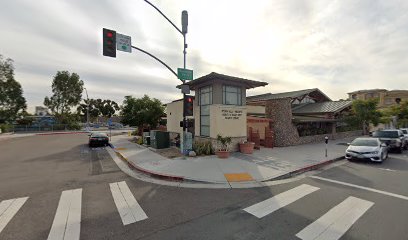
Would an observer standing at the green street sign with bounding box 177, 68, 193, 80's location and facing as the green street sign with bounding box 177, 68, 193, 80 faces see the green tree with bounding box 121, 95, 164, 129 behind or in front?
behind

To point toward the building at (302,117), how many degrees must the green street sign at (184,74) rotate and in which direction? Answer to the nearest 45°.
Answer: approximately 135° to its left

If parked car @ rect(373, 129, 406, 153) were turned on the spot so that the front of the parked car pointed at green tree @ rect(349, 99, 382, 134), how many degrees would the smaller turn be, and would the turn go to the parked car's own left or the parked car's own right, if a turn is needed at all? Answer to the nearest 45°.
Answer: approximately 135° to the parked car's own right

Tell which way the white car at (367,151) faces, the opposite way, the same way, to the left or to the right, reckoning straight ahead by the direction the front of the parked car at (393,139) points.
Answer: the same way

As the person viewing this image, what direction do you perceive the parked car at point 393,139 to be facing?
facing the viewer and to the left of the viewer

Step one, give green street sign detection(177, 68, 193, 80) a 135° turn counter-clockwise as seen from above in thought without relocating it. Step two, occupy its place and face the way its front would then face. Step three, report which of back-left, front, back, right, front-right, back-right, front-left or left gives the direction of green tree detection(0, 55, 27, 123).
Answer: left

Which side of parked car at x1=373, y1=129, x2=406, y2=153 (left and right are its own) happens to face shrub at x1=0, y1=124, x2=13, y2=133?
front

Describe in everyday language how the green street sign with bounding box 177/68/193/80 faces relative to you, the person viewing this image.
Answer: facing the viewer

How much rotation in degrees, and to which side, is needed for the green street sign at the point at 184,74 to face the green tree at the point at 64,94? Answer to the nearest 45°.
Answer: approximately 135° to its right

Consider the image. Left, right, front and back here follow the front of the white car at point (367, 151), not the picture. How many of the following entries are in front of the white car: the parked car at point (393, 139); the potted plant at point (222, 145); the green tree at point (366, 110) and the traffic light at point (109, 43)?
2

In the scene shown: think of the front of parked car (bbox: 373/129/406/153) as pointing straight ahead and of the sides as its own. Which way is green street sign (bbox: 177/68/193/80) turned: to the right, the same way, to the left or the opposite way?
to the left

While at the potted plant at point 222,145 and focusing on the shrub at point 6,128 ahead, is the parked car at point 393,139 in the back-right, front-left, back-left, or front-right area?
back-right

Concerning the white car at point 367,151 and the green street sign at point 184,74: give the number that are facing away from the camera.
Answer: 0

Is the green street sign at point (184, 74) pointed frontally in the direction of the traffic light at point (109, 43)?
no
